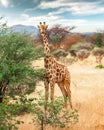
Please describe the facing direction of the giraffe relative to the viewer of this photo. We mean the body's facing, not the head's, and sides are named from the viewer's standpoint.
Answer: facing the viewer and to the left of the viewer

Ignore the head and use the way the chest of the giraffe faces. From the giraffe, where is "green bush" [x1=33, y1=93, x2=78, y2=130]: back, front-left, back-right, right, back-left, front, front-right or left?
front-left

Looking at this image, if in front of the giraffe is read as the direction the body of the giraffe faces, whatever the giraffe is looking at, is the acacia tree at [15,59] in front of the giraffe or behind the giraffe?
in front

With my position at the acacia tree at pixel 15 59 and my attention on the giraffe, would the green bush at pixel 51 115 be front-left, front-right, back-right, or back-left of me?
front-right

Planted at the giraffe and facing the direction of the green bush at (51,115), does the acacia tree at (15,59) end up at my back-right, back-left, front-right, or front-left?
front-right

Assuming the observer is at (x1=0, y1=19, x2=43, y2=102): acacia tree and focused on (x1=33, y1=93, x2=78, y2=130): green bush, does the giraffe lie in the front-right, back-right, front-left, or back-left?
front-left
